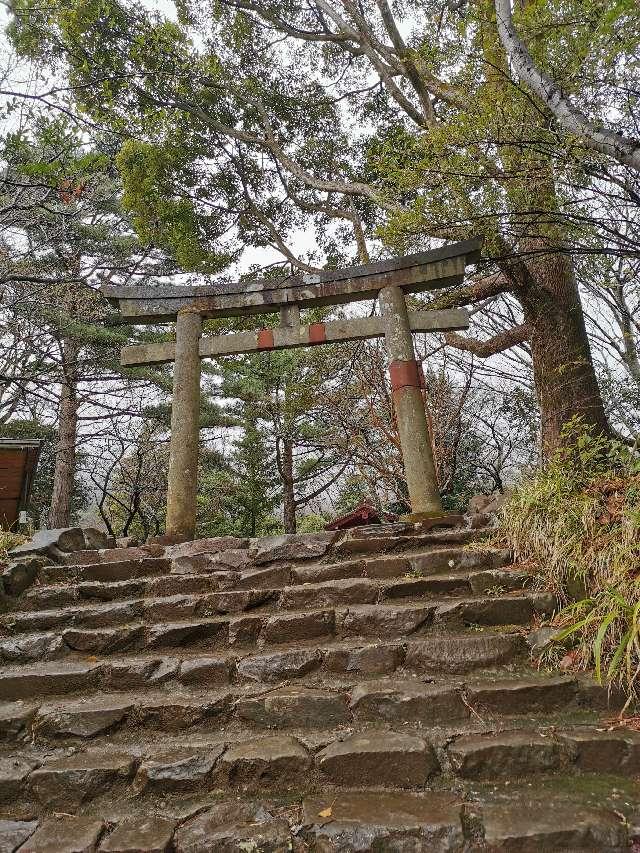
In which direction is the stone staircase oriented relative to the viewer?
toward the camera

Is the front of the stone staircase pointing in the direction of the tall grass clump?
no
